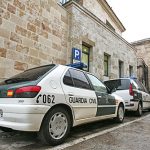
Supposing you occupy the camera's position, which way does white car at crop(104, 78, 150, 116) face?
facing away from the viewer and to the right of the viewer

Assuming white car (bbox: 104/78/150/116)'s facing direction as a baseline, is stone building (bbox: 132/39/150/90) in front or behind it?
in front

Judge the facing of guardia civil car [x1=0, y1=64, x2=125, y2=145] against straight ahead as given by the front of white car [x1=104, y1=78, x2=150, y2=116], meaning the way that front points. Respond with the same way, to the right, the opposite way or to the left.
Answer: the same way

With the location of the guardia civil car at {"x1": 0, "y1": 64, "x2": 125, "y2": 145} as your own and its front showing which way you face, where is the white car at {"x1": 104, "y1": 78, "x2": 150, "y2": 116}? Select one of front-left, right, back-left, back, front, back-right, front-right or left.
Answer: front

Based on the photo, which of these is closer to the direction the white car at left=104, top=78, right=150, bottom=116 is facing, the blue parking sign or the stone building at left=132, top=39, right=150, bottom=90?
the stone building

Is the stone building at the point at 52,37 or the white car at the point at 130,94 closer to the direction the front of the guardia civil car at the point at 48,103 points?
the white car

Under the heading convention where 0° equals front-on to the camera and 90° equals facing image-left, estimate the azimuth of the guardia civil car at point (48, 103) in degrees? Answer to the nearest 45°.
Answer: approximately 225°

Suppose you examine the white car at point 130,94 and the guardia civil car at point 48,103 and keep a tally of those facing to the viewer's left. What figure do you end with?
0

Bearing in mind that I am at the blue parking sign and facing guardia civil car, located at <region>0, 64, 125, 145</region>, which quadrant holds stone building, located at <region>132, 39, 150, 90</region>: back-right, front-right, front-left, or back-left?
back-left

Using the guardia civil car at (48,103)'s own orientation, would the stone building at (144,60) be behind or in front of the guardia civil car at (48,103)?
in front

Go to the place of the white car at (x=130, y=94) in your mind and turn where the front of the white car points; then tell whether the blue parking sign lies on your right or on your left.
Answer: on your left

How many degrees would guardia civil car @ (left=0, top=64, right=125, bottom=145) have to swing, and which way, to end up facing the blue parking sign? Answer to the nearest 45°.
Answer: approximately 45° to its left
